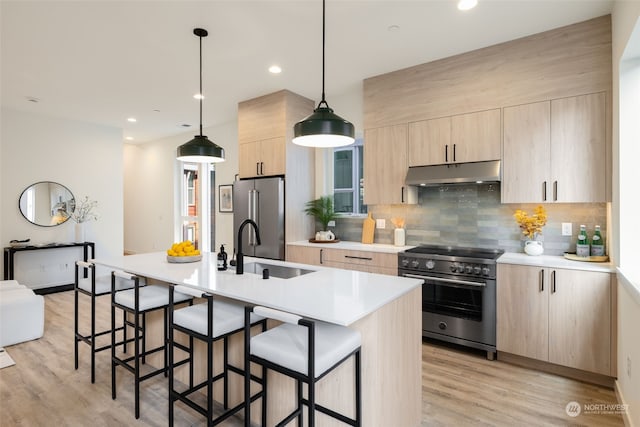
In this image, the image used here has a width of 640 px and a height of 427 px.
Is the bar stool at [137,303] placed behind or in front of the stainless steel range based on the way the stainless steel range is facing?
in front

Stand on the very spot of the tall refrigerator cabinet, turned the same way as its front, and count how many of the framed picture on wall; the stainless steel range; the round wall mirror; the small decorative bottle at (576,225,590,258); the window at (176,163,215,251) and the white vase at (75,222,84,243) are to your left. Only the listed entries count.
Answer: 2

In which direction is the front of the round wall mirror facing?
toward the camera

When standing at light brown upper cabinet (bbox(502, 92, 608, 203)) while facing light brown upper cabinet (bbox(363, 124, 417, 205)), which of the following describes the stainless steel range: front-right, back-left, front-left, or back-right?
front-left

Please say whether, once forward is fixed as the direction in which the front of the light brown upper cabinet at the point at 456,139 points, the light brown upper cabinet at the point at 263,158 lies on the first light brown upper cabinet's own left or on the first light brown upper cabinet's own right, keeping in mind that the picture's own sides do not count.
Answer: on the first light brown upper cabinet's own right

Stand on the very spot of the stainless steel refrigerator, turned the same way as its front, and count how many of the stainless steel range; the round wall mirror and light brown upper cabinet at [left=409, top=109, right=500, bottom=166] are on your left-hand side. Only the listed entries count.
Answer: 2

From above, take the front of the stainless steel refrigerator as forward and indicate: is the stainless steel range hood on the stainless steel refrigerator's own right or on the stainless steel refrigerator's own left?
on the stainless steel refrigerator's own left

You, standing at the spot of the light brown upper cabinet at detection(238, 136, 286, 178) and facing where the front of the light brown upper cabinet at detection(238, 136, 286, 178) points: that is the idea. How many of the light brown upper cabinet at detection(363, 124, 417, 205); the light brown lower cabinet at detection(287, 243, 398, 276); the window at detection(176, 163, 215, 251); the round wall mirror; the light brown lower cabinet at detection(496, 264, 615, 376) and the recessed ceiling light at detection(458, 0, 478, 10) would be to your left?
4

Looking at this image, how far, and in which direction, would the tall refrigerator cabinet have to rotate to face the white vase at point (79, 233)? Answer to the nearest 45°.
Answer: approximately 90° to its right

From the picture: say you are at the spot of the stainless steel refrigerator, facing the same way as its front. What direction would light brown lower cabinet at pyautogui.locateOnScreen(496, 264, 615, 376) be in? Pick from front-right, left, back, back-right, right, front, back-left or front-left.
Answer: left

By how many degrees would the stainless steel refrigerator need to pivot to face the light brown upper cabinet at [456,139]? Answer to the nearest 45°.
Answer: approximately 90° to its left

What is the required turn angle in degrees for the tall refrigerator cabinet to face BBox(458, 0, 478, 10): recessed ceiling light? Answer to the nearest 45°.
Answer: approximately 90° to its left

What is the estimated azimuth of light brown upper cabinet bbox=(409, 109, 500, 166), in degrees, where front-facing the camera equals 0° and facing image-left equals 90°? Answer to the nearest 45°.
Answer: approximately 45°

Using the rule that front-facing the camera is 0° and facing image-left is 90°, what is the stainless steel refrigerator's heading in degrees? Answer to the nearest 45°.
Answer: approximately 45°

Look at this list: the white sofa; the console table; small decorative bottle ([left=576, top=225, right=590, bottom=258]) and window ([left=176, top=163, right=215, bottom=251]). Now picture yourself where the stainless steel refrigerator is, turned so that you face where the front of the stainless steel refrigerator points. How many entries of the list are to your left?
1
